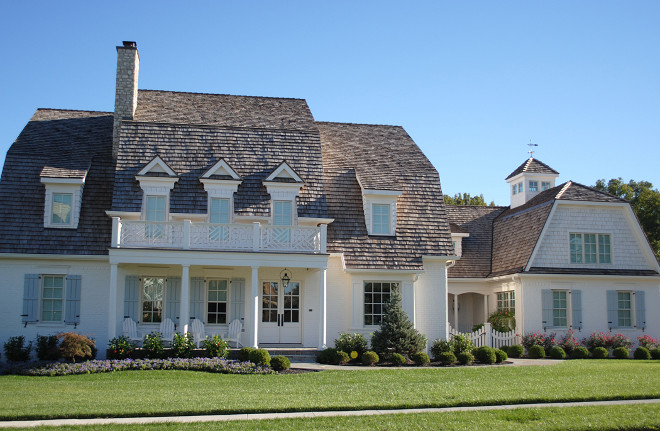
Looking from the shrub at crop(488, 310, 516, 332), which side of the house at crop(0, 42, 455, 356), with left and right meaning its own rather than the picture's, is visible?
left

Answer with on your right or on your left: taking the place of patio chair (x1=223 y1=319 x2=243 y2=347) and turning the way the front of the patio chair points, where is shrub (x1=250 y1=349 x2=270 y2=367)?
on your left

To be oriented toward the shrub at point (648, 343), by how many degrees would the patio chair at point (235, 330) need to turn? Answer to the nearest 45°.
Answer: approximately 135° to its left

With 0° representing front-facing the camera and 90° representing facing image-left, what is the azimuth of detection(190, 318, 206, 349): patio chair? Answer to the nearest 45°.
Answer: approximately 0°

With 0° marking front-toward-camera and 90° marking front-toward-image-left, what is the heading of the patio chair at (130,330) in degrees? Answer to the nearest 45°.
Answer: approximately 315°

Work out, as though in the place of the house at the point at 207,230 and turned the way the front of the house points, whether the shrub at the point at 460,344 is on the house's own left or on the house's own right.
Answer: on the house's own left

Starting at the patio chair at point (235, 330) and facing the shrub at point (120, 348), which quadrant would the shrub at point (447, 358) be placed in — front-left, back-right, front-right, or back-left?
back-left

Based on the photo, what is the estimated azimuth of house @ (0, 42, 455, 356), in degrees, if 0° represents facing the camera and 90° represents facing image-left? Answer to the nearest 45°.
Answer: approximately 0°

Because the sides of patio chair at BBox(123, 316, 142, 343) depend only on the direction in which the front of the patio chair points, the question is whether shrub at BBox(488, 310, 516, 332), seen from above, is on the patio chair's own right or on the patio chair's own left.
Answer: on the patio chair's own left

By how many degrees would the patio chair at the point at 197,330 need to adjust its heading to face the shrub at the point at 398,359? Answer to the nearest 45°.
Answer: approximately 90° to its left

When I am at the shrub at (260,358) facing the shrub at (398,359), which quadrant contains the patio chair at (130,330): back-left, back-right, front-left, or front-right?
back-left

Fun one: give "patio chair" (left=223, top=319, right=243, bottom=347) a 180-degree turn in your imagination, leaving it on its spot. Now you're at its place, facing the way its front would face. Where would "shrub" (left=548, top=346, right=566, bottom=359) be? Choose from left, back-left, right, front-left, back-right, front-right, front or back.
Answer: front-right
